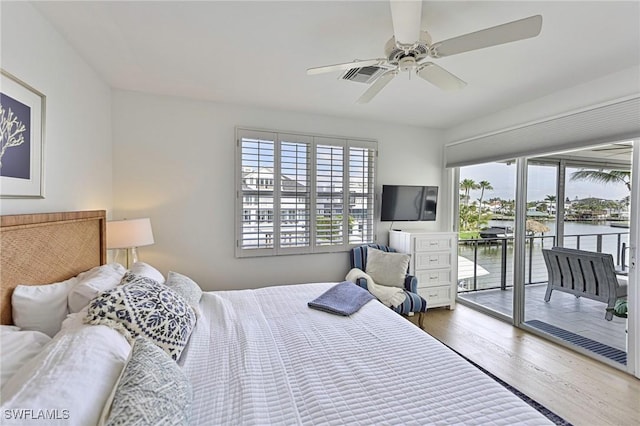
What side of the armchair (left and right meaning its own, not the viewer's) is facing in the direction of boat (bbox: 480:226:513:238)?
left

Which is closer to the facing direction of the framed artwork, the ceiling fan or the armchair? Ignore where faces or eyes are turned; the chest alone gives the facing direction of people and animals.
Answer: the ceiling fan

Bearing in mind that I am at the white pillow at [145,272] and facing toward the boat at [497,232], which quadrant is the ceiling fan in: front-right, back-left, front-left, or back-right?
front-right

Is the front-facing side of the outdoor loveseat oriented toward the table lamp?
no

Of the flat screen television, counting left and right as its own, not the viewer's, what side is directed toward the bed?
front

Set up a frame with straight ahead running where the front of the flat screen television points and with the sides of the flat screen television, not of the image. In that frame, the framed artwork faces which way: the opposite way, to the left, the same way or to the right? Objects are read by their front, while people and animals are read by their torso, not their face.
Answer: to the left

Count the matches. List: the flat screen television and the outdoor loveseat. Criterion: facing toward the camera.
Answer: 1

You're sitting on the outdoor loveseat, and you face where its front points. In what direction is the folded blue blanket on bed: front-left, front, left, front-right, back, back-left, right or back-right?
back

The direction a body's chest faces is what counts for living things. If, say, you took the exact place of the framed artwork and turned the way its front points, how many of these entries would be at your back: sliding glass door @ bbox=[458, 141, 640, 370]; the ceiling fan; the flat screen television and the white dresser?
0

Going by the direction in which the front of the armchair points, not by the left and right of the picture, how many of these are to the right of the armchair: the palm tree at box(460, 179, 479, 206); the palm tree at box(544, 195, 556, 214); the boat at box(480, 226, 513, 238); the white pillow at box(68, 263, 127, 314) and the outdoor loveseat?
1

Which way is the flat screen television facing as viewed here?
toward the camera

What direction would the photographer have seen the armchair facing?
facing the viewer and to the right of the viewer

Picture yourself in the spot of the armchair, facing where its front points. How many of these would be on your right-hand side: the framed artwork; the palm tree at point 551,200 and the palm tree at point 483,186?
1

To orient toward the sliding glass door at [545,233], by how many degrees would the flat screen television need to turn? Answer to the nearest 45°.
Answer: approximately 90° to its left

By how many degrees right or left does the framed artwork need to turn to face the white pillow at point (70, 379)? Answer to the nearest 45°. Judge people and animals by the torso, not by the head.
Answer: approximately 45° to its right

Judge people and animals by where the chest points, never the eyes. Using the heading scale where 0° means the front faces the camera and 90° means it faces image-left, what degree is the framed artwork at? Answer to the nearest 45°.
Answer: approximately 315°

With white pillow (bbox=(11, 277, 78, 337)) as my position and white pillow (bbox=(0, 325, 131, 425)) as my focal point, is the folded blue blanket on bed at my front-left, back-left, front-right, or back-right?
front-left

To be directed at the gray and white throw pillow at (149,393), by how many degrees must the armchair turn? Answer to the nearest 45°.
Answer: approximately 45° to its right

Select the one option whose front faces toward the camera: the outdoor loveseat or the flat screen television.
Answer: the flat screen television

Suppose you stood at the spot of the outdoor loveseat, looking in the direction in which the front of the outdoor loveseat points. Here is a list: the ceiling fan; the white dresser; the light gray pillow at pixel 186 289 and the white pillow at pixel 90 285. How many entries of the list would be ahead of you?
0

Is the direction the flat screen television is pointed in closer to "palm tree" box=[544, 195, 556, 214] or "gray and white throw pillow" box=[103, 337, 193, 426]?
the gray and white throw pillow
